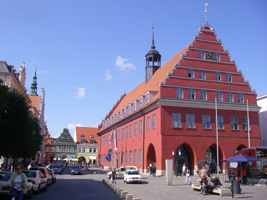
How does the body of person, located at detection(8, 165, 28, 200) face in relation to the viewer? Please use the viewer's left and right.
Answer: facing the viewer

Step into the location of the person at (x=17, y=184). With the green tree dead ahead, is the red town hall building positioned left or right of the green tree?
right

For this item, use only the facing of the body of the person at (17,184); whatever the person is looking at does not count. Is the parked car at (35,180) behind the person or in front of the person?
behind

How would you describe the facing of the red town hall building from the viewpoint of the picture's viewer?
facing the viewer and to the right of the viewer

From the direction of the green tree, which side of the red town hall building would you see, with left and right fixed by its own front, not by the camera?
right

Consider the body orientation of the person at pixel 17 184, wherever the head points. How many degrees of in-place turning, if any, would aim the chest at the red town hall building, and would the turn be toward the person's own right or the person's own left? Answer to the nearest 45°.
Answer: approximately 135° to the person's own left

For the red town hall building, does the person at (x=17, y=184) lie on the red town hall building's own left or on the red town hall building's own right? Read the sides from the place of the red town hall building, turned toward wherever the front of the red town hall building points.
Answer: on the red town hall building's own right

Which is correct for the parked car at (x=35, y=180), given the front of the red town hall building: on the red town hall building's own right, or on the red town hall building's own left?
on the red town hall building's own right

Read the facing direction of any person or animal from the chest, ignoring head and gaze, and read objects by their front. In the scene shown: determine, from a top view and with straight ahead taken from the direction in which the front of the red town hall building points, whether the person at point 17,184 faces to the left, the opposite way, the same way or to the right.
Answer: the same way

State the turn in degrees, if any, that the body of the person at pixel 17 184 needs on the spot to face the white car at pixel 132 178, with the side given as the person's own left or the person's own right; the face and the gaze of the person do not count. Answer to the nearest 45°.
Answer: approximately 135° to the person's own left

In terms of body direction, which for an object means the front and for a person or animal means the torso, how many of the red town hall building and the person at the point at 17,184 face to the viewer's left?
0
